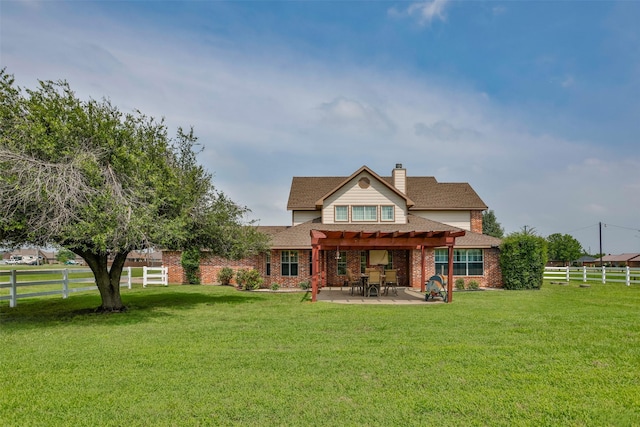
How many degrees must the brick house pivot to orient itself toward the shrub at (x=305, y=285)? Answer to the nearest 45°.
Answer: approximately 135° to its left

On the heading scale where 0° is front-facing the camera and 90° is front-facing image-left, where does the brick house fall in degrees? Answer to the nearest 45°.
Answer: approximately 180°

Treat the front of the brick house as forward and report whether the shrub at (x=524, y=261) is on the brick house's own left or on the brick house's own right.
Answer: on the brick house's own right

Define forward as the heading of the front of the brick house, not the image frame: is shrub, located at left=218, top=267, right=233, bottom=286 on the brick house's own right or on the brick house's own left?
on the brick house's own left
